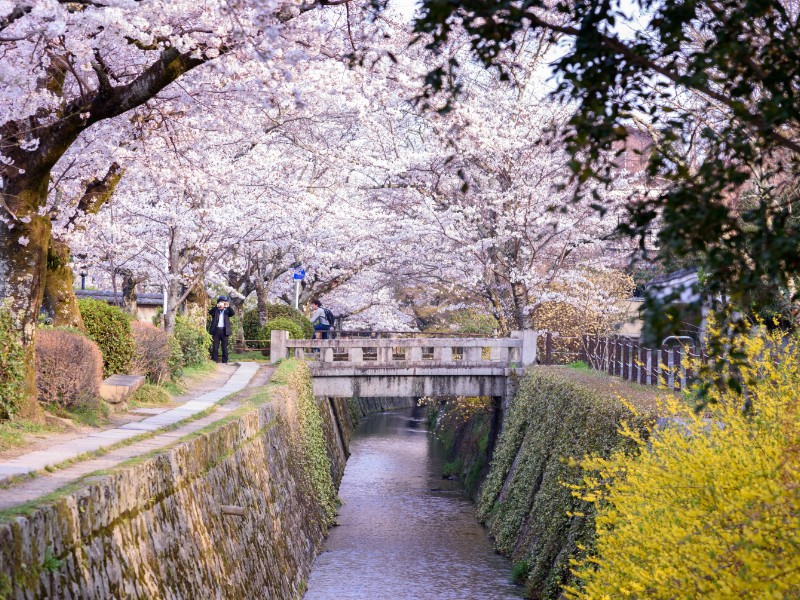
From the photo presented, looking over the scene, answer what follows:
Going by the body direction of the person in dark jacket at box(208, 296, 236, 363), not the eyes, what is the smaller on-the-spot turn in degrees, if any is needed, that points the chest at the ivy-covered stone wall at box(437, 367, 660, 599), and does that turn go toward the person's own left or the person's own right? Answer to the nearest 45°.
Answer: approximately 45° to the person's own left

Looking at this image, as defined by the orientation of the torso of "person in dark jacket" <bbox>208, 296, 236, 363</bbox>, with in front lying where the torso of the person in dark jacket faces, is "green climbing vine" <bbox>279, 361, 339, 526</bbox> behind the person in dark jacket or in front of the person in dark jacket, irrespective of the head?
in front

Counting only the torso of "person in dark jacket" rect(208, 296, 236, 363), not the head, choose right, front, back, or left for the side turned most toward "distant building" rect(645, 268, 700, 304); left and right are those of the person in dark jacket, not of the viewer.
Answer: left

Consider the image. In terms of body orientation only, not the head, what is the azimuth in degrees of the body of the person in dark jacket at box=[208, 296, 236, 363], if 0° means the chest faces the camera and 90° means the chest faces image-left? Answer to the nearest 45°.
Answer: approximately 0°

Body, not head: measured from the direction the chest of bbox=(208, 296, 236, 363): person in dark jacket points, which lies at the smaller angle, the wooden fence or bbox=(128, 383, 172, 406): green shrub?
the green shrub

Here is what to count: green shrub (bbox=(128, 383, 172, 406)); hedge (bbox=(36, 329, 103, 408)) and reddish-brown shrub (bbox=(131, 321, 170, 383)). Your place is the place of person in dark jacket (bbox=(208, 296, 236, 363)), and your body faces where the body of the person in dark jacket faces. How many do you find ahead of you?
3

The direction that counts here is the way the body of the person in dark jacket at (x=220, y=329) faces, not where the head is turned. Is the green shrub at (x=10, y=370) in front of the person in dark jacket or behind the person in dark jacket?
in front

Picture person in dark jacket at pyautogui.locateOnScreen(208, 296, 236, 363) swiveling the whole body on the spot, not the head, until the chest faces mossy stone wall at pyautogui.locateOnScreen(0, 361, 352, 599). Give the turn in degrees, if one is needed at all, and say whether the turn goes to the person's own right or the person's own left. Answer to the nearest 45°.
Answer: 0° — they already face it

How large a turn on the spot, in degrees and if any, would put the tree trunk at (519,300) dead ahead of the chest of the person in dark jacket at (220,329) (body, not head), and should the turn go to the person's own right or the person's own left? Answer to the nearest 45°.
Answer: approximately 90° to the person's own left

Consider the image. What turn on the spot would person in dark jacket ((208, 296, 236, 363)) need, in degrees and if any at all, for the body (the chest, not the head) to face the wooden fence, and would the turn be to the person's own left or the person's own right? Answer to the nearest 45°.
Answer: approximately 45° to the person's own left

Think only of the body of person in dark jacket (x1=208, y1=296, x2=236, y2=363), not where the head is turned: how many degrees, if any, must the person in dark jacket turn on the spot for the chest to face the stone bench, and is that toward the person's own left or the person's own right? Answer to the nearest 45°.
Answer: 0° — they already face it
